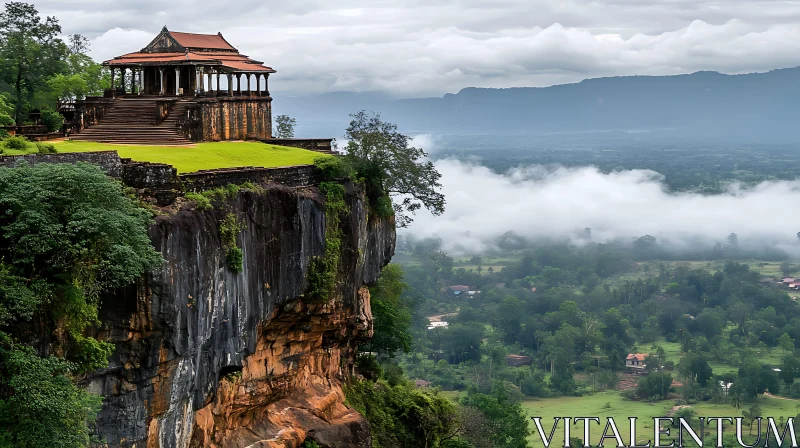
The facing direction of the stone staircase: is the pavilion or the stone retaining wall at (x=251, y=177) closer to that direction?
the stone retaining wall

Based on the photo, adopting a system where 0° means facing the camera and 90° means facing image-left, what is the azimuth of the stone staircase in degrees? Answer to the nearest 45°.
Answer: approximately 0°

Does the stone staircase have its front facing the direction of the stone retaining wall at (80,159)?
yes

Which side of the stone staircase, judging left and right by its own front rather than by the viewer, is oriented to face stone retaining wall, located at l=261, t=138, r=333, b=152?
left
